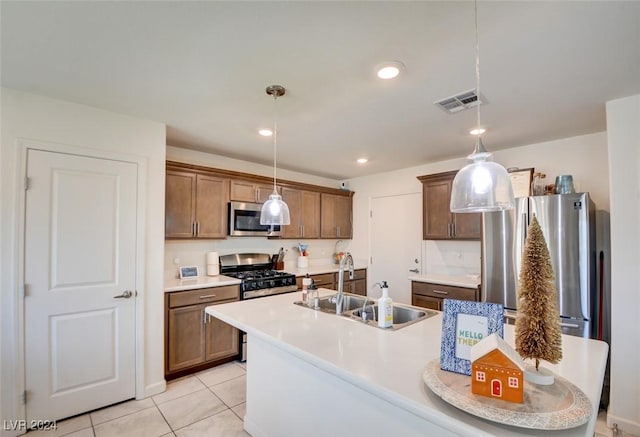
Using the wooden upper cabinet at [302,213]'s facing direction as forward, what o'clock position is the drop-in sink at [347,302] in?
The drop-in sink is roughly at 1 o'clock from the wooden upper cabinet.

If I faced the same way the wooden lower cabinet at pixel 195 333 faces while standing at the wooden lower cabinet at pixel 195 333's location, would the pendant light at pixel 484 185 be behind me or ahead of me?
ahead

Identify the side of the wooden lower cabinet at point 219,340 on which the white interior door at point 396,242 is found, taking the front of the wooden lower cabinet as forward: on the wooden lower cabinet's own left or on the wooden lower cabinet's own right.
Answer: on the wooden lower cabinet's own left

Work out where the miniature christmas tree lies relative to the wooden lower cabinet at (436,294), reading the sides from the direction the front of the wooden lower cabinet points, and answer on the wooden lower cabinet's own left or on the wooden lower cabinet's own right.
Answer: on the wooden lower cabinet's own left

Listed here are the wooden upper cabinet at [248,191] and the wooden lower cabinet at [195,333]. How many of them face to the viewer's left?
0

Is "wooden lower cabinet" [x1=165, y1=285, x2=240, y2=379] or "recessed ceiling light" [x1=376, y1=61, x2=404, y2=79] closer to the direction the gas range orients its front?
the recessed ceiling light

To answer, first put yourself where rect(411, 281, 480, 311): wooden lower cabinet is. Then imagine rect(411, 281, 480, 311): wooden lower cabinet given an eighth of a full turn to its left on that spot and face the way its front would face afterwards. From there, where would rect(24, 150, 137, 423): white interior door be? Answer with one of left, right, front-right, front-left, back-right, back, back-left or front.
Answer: front-right

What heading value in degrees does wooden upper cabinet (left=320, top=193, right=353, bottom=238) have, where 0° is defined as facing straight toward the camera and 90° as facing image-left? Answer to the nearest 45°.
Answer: approximately 315°

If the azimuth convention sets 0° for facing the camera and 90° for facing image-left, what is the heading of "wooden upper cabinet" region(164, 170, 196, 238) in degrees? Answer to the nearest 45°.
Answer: approximately 315°

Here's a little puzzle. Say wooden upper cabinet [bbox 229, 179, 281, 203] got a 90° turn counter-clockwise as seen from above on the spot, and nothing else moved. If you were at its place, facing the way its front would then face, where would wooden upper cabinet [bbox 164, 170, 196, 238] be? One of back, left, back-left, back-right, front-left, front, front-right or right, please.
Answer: back

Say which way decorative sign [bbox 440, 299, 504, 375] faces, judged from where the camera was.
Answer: facing the viewer

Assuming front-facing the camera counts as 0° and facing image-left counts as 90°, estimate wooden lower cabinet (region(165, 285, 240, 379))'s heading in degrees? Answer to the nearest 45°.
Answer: approximately 315°

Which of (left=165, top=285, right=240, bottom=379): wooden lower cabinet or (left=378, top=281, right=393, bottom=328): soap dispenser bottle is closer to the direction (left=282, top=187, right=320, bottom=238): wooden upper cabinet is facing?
the soap dispenser bottle

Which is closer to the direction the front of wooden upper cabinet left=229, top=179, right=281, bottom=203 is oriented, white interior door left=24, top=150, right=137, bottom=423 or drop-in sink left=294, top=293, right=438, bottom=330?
the drop-in sink
